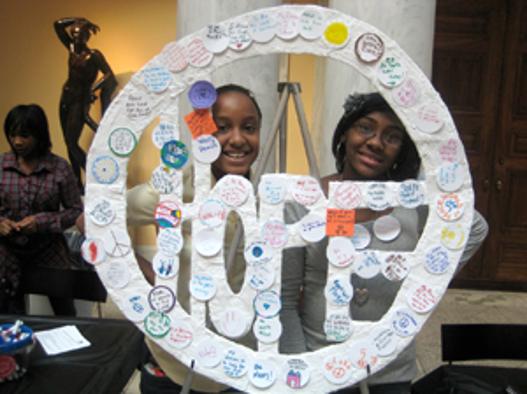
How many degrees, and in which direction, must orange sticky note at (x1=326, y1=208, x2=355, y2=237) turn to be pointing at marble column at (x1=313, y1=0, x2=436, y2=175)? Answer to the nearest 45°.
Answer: approximately 180°

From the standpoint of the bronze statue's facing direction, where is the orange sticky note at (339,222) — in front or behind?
in front

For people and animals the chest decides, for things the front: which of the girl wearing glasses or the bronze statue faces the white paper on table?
the bronze statue

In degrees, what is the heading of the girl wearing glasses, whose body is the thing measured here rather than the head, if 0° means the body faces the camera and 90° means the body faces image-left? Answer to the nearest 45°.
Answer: approximately 0°

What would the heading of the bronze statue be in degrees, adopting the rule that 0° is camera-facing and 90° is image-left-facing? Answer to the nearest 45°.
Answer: approximately 0°
